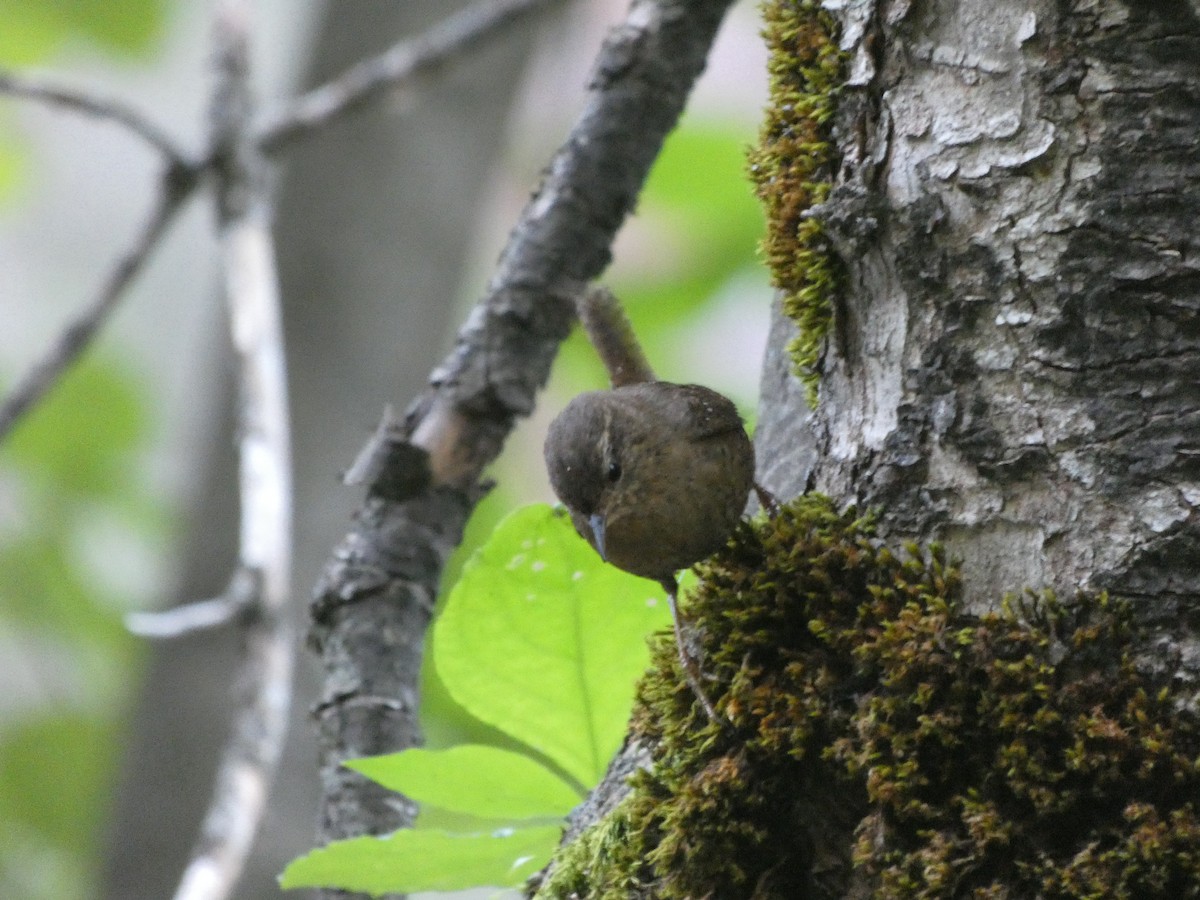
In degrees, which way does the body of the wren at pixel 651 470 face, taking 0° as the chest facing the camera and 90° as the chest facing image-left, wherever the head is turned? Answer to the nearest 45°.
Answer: approximately 45°

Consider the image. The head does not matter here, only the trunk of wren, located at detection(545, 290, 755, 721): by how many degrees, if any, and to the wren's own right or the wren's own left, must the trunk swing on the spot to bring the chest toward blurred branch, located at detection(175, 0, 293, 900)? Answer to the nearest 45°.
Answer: approximately 90° to the wren's own right

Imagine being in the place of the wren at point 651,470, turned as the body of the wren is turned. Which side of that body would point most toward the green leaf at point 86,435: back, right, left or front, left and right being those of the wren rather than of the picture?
right
